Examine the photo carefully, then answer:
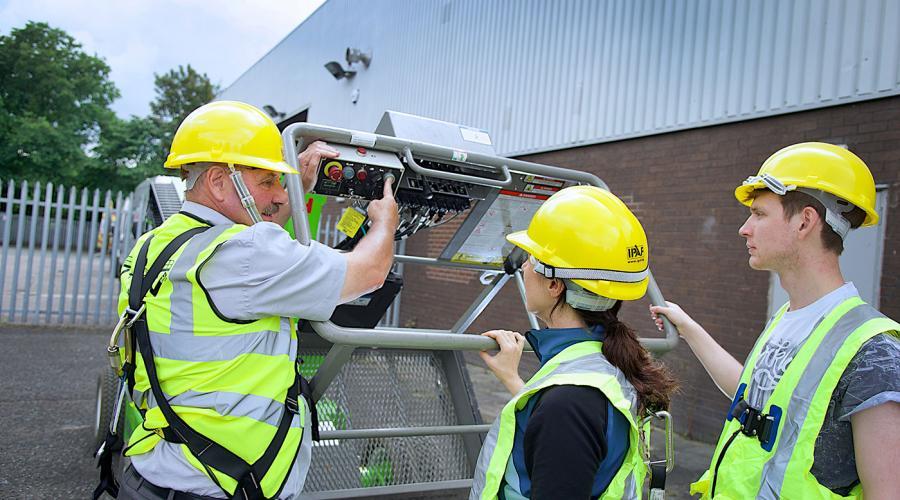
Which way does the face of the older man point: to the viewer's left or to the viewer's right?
to the viewer's right

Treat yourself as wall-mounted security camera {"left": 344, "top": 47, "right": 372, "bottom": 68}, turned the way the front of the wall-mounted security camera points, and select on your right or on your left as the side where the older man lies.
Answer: on your left

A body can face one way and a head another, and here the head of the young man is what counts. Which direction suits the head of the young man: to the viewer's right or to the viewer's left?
to the viewer's left

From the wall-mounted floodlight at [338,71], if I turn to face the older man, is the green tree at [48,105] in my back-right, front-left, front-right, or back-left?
back-right

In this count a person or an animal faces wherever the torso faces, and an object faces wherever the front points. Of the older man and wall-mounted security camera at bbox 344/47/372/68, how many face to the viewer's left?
1

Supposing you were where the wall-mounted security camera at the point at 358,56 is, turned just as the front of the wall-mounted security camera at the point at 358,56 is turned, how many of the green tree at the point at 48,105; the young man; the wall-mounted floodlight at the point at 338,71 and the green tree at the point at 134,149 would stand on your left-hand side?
1

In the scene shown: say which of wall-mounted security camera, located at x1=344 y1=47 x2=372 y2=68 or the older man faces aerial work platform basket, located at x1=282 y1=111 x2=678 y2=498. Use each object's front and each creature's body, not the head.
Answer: the older man

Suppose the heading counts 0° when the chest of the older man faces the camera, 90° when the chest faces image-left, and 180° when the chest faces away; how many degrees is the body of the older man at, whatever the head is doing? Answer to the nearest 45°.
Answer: approximately 225°

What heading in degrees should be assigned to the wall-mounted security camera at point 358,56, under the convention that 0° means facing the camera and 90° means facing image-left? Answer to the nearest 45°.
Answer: approximately 90°

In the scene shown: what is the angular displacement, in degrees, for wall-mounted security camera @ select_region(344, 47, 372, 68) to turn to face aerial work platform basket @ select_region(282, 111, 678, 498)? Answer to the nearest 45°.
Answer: approximately 90° to its left

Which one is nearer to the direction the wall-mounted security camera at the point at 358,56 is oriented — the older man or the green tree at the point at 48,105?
the green tree

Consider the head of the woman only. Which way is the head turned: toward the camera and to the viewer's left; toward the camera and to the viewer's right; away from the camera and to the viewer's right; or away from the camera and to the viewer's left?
away from the camera and to the viewer's left
